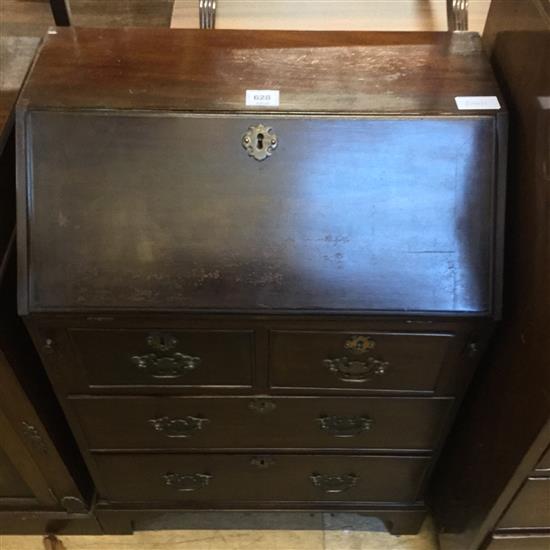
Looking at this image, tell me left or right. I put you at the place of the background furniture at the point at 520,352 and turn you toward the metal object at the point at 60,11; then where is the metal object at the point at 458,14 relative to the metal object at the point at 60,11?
right

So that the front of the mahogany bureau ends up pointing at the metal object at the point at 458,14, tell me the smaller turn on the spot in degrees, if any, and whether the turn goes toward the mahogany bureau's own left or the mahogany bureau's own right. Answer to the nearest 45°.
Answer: approximately 135° to the mahogany bureau's own left

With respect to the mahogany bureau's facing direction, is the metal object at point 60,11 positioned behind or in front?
behind

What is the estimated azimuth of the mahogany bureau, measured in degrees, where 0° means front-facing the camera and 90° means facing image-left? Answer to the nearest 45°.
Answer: approximately 0°
